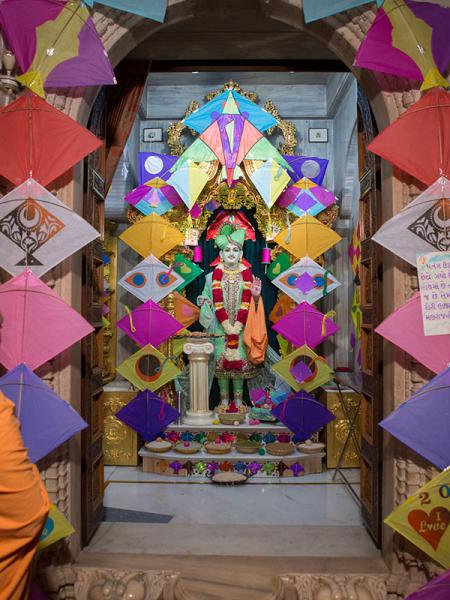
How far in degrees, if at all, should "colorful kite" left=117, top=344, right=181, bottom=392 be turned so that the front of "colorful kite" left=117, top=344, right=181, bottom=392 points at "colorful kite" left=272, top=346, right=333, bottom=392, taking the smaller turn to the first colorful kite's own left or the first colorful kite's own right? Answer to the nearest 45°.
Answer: approximately 90° to the first colorful kite's own left

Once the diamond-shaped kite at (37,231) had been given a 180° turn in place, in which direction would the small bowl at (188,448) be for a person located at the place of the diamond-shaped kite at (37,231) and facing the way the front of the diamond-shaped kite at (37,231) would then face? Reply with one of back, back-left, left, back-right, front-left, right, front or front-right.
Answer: front-right

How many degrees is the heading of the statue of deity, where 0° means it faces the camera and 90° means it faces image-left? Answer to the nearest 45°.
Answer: approximately 0°

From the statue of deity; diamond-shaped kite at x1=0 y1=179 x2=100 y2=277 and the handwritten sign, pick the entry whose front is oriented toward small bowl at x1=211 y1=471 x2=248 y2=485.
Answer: the statue of deity
